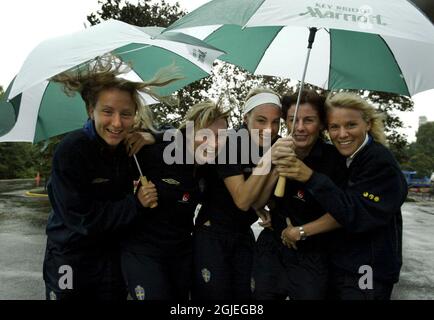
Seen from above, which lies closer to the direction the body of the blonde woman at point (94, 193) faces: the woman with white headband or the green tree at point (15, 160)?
the woman with white headband

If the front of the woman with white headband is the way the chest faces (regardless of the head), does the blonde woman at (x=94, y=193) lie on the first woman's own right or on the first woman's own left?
on the first woman's own right

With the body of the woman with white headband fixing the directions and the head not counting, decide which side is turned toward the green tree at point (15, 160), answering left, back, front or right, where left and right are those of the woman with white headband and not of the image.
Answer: back

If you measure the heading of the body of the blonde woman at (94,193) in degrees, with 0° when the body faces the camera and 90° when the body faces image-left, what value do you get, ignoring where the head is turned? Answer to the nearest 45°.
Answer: approximately 315°

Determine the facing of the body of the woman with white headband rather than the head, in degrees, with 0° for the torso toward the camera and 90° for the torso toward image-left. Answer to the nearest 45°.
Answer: approximately 315°
